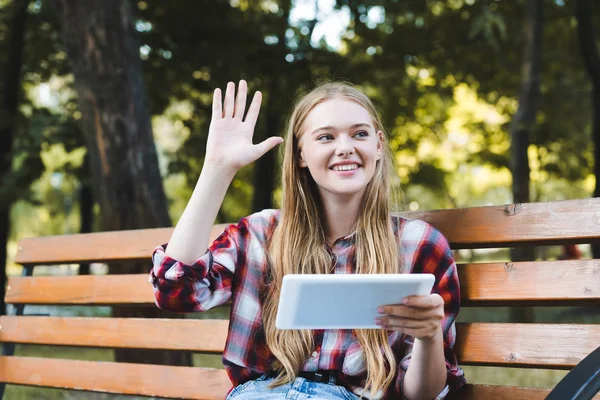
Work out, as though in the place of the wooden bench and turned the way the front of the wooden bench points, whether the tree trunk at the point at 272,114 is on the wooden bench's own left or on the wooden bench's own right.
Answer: on the wooden bench's own right

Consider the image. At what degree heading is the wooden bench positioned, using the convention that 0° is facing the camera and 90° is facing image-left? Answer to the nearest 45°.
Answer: approximately 45°

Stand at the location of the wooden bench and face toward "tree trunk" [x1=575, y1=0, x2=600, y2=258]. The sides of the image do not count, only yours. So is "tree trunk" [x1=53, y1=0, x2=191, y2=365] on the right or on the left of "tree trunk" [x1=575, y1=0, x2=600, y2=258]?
left

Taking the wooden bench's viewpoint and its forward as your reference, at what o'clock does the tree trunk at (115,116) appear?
The tree trunk is roughly at 4 o'clock from the wooden bench.

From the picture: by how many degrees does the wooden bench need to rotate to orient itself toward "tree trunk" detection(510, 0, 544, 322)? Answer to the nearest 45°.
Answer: approximately 180°

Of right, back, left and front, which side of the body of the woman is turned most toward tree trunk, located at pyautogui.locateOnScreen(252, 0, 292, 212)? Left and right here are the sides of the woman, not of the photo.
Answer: back

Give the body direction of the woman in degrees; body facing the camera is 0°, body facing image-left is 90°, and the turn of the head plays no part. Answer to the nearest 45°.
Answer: approximately 0°

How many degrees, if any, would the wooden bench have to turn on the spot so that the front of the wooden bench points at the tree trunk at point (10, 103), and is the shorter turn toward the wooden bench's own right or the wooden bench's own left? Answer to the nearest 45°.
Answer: approximately 90° to the wooden bench's own right

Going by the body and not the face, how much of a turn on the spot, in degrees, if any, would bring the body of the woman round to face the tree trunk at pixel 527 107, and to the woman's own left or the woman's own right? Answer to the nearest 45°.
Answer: approximately 180°

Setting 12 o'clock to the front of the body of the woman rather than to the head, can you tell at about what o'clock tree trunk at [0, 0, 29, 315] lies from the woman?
The tree trunk is roughly at 5 o'clock from the woman.
